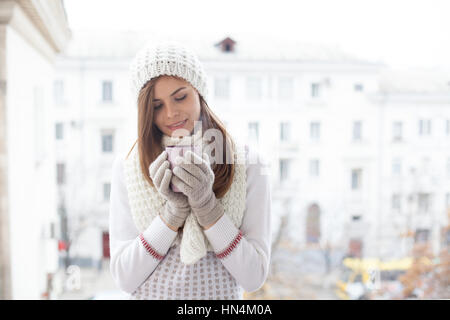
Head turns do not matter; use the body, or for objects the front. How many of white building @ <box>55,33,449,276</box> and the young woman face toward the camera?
2

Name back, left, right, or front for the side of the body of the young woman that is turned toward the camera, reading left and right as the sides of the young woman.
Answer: front

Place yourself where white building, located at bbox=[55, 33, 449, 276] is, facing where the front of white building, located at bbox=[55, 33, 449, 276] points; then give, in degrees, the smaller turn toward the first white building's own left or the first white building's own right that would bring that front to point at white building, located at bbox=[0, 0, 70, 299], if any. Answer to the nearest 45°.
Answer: approximately 45° to the first white building's own right

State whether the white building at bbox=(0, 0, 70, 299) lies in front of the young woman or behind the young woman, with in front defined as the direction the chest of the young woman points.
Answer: behind

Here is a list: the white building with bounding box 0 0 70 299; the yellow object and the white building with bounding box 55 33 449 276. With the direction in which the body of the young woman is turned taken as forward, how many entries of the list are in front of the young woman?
0

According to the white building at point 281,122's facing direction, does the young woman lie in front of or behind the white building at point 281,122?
in front

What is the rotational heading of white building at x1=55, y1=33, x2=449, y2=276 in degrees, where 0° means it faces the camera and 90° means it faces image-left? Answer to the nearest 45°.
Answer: approximately 0°

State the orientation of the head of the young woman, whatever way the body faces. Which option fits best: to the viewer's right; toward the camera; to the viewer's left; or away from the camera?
toward the camera

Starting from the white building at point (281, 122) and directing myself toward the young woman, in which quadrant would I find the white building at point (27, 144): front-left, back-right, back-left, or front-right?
front-right

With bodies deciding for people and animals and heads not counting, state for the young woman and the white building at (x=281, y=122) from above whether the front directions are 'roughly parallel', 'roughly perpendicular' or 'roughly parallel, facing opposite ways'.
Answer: roughly parallel

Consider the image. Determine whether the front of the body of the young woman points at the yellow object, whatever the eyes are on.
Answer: no
